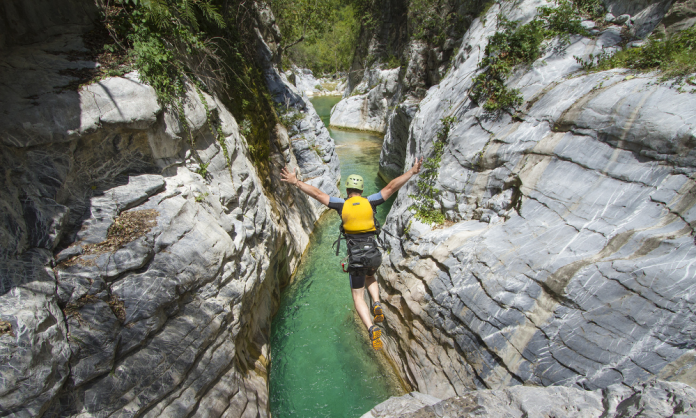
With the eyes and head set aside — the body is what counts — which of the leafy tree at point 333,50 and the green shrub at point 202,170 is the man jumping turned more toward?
the leafy tree

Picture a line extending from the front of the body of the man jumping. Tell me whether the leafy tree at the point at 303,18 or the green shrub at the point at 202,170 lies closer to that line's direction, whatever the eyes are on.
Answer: the leafy tree

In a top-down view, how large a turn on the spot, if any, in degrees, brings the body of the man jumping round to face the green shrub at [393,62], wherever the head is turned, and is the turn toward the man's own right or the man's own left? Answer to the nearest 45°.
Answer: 0° — they already face it

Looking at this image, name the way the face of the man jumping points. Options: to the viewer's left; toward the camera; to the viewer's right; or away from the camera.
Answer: away from the camera

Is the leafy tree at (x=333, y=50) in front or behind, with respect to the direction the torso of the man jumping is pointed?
in front

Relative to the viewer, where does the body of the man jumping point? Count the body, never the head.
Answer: away from the camera

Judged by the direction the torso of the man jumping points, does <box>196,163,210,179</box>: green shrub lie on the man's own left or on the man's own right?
on the man's own left

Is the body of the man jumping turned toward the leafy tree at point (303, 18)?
yes
